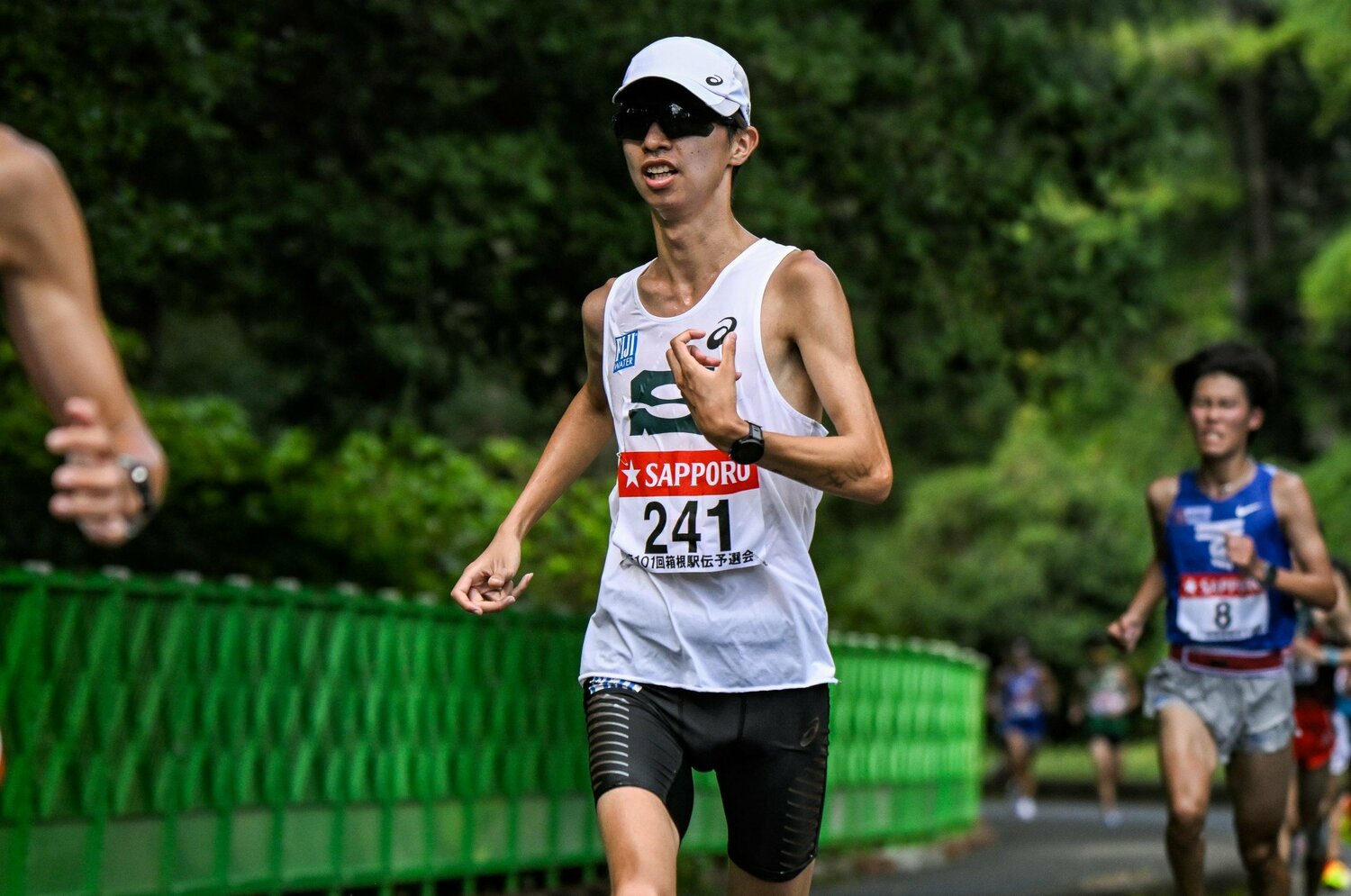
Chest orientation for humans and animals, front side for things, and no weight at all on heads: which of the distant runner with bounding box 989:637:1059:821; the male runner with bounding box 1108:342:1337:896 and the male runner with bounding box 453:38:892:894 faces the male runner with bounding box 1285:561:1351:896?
the distant runner

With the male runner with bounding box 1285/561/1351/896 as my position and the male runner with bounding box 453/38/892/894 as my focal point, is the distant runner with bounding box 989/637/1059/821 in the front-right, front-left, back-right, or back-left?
back-right

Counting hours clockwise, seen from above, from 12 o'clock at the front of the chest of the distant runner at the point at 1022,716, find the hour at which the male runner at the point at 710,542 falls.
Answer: The male runner is roughly at 12 o'clock from the distant runner.

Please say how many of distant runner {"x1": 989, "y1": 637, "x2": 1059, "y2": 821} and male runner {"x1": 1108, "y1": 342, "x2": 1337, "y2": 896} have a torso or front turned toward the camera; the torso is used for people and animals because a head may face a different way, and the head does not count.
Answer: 2

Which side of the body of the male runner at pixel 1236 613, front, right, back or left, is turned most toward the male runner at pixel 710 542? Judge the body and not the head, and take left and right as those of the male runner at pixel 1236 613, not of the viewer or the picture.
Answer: front

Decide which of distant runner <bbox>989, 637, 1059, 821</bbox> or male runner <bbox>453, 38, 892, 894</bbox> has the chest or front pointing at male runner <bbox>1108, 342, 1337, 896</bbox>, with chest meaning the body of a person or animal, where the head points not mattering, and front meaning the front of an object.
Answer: the distant runner

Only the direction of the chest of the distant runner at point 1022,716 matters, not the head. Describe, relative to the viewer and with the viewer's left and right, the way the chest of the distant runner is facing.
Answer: facing the viewer

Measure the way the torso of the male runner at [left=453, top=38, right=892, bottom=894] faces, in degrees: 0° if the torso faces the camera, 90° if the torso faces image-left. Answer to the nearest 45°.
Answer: approximately 45°

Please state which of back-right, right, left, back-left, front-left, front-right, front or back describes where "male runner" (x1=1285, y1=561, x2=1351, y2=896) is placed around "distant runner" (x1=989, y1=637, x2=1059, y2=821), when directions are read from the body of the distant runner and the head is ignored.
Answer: front

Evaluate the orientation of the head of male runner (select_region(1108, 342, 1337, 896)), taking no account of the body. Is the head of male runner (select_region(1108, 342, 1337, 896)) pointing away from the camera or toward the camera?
toward the camera

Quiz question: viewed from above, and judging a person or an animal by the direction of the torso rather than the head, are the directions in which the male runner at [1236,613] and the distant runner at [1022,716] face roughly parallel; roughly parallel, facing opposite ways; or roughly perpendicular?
roughly parallel

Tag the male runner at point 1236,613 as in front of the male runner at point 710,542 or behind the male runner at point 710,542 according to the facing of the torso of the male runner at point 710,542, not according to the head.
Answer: behind

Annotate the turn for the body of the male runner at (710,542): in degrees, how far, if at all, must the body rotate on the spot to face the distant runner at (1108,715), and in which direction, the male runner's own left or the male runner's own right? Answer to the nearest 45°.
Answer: approximately 135° to the male runner's own right

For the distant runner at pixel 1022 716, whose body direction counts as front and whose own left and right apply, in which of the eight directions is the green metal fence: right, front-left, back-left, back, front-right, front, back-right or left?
front
